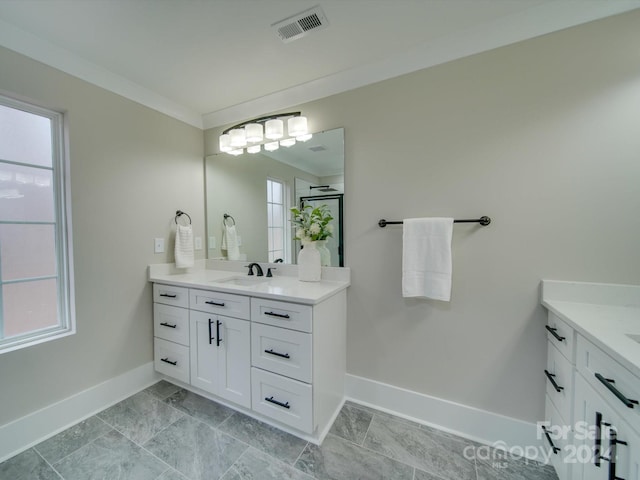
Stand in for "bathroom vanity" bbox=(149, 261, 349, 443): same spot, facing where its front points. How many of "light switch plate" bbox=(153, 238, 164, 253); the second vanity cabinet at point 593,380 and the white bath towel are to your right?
1

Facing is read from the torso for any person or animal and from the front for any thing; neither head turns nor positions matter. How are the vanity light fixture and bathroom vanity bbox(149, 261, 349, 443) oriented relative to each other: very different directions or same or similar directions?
same or similar directions

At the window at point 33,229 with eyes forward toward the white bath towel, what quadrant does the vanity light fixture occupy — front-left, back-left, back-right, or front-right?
front-left

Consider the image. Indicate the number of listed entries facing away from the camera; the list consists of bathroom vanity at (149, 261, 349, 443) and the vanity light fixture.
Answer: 0

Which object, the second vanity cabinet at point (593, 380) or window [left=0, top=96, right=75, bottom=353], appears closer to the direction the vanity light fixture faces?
the window

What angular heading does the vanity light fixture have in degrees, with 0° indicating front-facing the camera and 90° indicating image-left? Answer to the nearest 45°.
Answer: approximately 45°

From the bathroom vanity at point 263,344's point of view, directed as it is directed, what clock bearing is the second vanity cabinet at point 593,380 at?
The second vanity cabinet is roughly at 9 o'clock from the bathroom vanity.

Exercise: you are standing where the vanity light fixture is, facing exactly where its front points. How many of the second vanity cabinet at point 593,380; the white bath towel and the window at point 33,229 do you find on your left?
2

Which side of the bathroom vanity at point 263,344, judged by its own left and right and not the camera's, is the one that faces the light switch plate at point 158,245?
right

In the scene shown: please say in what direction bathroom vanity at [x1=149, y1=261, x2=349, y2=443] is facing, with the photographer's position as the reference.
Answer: facing the viewer and to the left of the viewer

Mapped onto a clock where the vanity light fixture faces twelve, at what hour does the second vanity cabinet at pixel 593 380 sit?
The second vanity cabinet is roughly at 9 o'clock from the vanity light fixture.

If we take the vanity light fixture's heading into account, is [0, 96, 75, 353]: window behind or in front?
in front

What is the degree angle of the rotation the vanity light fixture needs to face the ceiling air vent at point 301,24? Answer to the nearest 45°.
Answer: approximately 45° to its left

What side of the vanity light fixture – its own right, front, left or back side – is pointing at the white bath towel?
left
